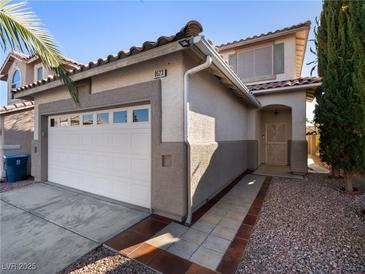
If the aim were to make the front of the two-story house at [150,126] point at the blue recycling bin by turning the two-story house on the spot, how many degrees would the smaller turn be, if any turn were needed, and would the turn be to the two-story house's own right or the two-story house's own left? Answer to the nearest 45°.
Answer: approximately 90° to the two-story house's own right

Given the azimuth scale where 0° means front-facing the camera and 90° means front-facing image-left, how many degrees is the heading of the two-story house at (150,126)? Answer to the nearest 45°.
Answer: approximately 45°

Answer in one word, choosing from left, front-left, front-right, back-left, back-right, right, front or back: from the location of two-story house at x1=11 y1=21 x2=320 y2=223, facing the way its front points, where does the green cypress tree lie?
back-left

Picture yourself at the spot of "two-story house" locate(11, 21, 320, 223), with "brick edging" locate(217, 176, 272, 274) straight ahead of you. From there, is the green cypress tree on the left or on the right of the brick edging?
left
